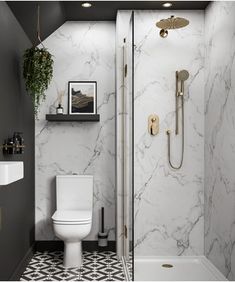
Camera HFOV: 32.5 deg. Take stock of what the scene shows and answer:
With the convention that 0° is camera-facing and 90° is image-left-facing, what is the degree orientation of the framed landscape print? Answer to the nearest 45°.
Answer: approximately 0°

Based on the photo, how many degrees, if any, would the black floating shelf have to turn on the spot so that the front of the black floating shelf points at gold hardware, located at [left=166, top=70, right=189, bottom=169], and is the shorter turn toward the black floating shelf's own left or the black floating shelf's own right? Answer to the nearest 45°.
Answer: approximately 90° to the black floating shelf's own left

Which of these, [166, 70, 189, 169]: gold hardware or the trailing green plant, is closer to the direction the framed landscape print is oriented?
the trailing green plant
